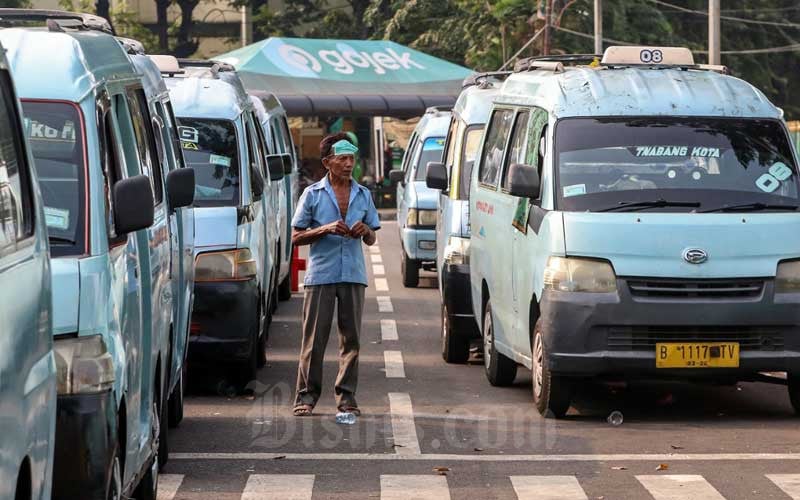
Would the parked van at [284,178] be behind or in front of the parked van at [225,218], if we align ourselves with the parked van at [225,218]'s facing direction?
behind

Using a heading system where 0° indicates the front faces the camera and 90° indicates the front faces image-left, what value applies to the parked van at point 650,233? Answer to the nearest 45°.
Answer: approximately 0°

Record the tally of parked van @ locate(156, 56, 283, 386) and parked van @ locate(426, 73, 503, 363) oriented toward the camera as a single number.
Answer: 2

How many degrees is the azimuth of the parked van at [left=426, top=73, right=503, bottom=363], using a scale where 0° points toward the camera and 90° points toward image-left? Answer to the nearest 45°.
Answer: approximately 0°
